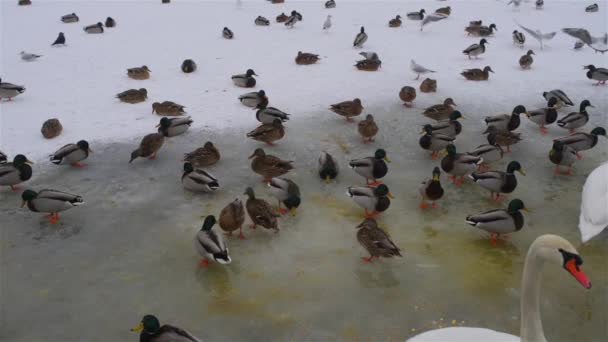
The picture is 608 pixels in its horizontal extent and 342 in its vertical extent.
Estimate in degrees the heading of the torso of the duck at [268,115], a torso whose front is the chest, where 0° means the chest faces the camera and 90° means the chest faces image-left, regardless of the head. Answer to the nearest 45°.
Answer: approximately 90°

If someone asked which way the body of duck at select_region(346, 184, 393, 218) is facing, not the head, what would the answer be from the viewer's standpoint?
to the viewer's right

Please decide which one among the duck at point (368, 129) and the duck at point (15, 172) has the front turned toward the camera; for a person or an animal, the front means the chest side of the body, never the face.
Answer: the duck at point (368, 129)

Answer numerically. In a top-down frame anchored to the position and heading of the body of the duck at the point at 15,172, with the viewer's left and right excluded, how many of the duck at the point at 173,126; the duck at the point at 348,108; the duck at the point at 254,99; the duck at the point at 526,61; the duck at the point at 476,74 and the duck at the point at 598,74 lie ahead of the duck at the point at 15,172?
6

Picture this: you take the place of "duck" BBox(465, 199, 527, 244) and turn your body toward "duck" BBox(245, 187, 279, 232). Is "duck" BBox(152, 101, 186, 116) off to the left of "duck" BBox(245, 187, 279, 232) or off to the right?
right

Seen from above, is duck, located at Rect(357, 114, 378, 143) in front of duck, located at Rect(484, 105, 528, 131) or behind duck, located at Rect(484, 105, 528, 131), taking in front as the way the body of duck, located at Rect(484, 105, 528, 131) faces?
behind

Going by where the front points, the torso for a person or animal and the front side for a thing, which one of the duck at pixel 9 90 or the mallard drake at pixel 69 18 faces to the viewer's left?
the duck

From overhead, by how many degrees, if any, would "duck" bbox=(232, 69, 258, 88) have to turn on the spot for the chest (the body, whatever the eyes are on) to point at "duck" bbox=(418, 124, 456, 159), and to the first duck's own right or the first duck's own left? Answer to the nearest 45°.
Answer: approximately 45° to the first duck's own right
